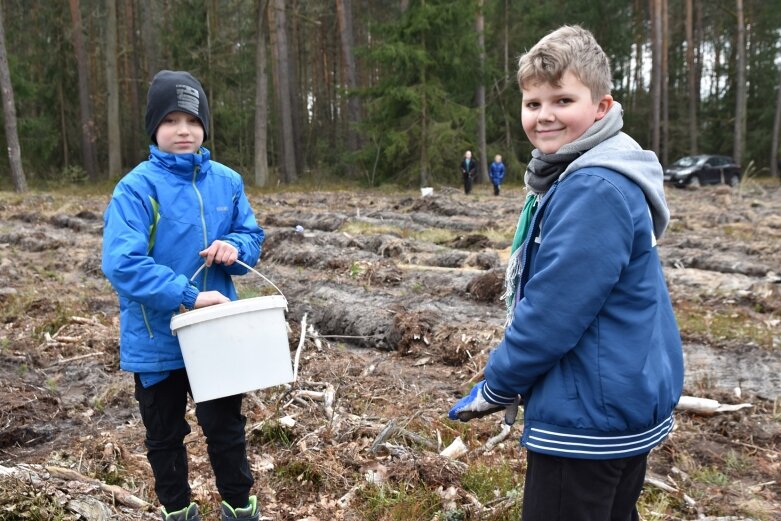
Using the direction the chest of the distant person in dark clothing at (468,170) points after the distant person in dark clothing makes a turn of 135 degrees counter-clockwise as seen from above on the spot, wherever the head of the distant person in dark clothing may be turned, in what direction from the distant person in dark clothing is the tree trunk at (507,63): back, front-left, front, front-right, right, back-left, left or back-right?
front-left

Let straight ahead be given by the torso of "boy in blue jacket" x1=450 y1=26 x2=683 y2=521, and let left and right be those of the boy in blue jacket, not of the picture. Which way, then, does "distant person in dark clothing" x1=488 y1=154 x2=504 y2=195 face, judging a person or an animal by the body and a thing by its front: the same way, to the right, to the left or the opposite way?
to the left

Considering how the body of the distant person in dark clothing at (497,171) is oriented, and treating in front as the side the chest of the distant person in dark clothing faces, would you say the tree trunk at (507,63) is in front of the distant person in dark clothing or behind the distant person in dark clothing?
behind

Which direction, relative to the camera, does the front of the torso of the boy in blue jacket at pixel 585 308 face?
to the viewer's left

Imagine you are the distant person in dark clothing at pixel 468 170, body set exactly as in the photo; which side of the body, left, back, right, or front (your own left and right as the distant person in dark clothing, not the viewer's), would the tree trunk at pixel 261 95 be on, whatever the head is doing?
right

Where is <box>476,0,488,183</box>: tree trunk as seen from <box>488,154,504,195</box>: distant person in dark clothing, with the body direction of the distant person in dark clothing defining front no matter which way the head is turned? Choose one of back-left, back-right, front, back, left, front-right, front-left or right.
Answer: back

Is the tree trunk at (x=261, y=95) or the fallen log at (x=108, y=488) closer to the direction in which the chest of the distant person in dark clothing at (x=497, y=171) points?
the fallen log

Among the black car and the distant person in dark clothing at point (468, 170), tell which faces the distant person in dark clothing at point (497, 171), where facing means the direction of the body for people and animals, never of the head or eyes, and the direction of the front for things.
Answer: the black car

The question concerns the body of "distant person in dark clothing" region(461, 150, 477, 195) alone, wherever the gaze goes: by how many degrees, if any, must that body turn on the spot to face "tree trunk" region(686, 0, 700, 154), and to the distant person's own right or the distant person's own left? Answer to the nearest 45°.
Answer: approximately 135° to the distant person's own left
